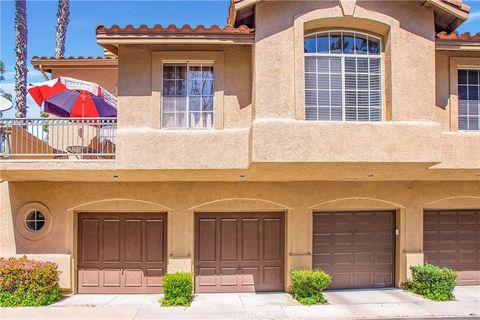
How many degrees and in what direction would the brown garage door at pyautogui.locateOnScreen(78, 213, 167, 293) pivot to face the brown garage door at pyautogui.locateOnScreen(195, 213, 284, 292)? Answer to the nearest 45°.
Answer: approximately 90° to its left

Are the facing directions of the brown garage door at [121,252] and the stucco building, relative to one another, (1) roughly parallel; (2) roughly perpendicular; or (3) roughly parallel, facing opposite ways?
roughly parallel

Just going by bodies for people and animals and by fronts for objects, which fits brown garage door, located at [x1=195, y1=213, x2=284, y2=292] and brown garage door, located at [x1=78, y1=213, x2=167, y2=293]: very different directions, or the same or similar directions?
same or similar directions

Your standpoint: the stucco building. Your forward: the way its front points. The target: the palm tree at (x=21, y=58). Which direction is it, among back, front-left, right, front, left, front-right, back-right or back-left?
back-right

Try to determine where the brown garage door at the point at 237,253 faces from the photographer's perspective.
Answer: facing the viewer

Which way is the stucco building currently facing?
toward the camera

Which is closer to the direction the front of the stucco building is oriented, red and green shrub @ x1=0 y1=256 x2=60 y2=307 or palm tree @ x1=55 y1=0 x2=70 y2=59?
the red and green shrub

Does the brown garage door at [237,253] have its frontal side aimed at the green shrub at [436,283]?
no

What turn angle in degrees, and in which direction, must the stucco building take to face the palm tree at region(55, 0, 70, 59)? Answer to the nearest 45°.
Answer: approximately 135° to its right

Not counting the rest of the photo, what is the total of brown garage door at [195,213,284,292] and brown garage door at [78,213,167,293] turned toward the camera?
2

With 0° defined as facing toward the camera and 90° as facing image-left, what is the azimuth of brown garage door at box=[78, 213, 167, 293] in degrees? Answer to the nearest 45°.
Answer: approximately 0°

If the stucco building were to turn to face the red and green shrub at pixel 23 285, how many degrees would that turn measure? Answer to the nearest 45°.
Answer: approximately 90° to its right

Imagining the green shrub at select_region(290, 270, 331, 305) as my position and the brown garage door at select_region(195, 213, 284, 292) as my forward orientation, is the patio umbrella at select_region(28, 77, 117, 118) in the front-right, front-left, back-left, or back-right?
front-left

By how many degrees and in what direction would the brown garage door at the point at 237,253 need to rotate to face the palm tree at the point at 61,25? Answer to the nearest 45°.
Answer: approximately 135° to its right

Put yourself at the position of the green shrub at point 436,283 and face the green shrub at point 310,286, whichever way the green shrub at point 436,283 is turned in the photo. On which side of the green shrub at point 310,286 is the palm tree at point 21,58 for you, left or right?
right
